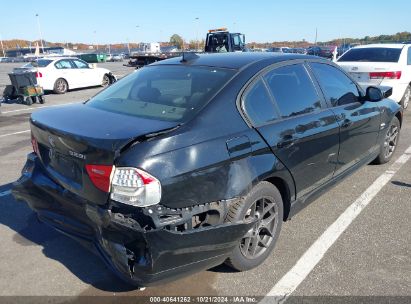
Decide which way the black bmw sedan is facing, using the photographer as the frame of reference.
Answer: facing away from the viewer and to the right of the viewer
